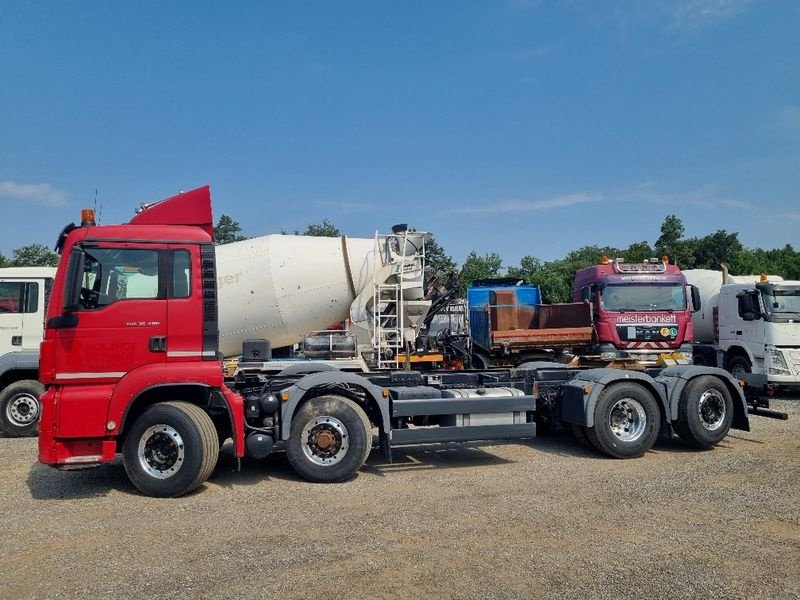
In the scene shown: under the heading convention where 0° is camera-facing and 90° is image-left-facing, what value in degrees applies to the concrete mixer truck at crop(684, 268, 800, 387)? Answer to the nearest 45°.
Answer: approximately 315°

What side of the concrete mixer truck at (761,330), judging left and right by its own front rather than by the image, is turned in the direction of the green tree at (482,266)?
back

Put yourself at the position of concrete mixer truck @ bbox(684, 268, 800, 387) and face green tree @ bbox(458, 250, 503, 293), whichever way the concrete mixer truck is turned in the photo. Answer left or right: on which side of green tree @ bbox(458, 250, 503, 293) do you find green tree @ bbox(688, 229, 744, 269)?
right

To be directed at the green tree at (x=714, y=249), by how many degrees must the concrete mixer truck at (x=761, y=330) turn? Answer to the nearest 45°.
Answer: approximately 135° to its left

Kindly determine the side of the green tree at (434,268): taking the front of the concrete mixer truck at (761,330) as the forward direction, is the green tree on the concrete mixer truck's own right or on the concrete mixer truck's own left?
on the concrete mixer truck's own right
